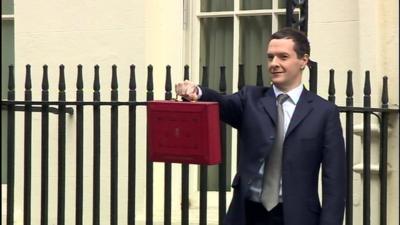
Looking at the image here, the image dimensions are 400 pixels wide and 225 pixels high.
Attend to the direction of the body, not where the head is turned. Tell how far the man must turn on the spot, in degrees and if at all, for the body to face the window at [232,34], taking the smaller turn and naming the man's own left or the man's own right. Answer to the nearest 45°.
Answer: approximately 135° to the man's own right

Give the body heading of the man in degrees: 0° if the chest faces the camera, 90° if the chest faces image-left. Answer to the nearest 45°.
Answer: approximately 45°

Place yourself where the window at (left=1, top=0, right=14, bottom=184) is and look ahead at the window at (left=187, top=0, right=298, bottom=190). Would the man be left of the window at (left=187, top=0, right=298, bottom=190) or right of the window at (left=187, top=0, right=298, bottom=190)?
right

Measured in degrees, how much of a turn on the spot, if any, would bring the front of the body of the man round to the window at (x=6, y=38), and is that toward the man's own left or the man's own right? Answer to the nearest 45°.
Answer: approximately 90° to the man's own right
